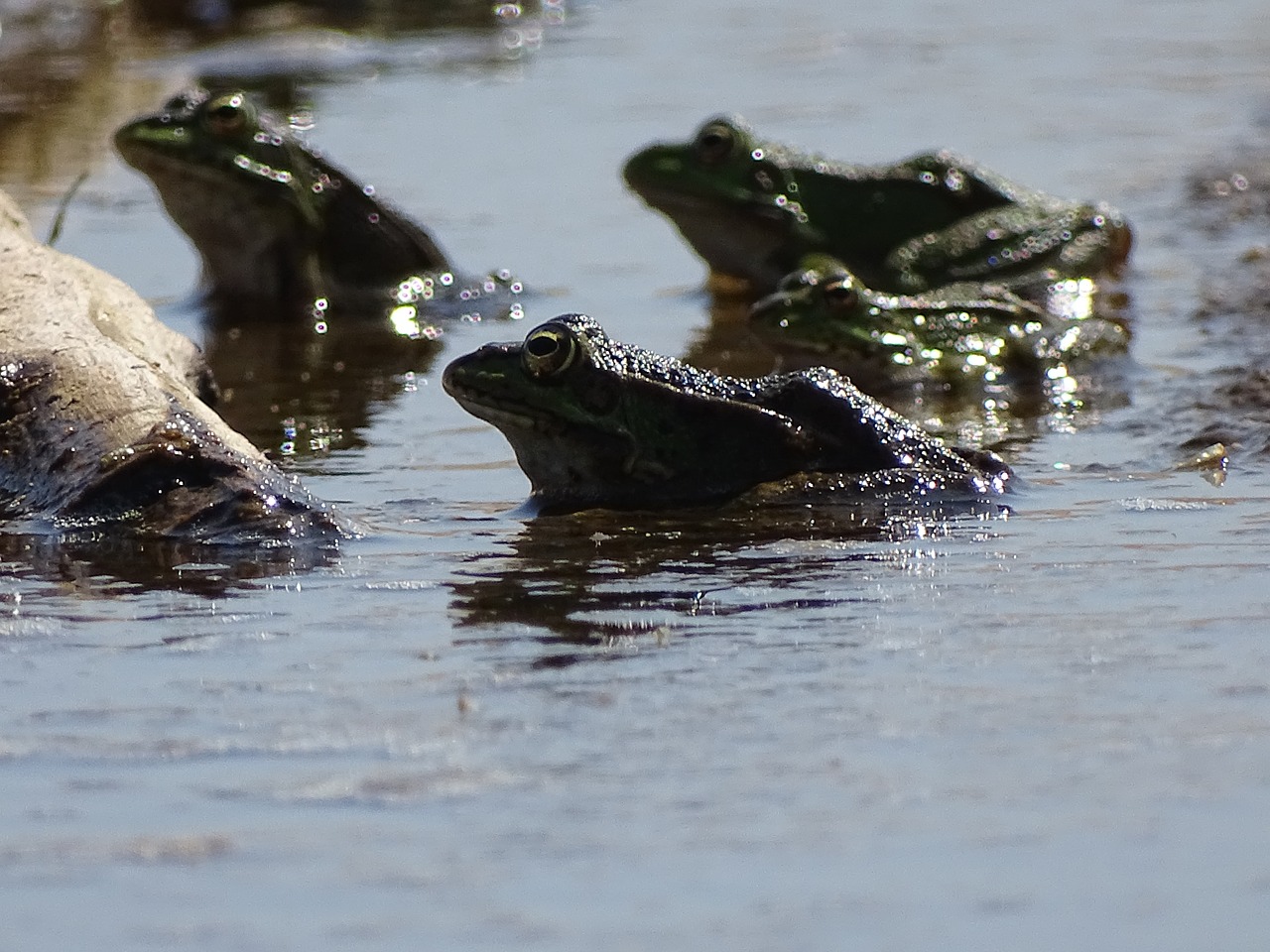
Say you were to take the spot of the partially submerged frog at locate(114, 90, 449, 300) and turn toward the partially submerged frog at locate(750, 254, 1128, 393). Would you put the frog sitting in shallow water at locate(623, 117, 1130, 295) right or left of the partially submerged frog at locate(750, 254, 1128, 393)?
left

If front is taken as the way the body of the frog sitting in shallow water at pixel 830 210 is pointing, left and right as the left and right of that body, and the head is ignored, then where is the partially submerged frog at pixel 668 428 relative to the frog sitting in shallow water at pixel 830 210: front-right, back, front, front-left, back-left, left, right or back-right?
left

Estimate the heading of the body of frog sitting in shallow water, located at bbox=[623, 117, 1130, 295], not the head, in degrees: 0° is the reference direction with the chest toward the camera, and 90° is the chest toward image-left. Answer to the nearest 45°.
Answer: approximately 90°

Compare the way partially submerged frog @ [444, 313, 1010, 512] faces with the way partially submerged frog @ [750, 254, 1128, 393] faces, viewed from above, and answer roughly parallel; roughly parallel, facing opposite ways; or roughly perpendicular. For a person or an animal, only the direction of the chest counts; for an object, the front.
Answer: roughly parallel

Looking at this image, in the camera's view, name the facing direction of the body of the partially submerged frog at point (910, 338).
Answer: to the viewer's left

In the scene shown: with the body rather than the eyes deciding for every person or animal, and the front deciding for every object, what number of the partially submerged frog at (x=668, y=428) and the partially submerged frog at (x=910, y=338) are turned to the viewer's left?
2

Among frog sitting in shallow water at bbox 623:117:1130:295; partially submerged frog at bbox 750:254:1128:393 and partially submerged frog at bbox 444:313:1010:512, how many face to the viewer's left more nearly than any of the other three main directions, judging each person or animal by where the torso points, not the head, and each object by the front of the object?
3

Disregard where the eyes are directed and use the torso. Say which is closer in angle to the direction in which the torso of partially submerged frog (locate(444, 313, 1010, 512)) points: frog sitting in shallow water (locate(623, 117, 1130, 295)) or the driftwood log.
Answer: the driftwood log

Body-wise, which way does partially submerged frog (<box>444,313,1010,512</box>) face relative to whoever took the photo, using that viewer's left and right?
facing to the left of the viewer

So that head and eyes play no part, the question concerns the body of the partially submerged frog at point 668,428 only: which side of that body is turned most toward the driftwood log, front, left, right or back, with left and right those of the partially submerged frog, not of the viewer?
front

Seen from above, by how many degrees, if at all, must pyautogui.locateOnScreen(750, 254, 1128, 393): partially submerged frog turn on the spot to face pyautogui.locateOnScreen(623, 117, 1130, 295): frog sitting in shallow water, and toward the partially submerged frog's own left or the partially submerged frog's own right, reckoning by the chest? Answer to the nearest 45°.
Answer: approximately 90° to the partially submerged frog's own right

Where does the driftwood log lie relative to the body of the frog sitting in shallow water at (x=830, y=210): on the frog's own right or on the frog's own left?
on the frog's own left

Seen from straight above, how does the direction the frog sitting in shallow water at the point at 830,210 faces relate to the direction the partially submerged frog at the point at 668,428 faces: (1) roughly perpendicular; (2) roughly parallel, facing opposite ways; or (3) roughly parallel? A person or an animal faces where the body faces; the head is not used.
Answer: roughly parallel
